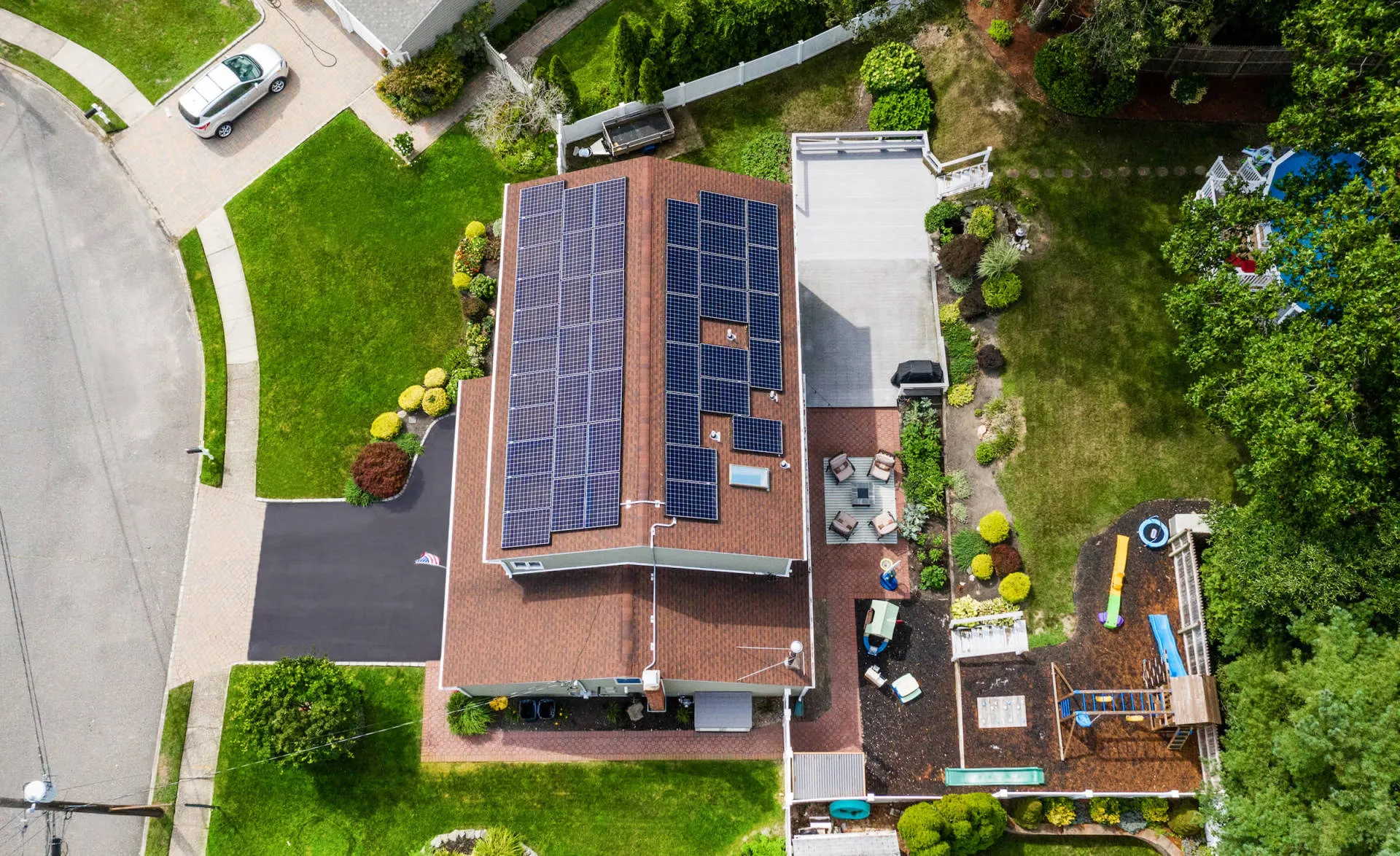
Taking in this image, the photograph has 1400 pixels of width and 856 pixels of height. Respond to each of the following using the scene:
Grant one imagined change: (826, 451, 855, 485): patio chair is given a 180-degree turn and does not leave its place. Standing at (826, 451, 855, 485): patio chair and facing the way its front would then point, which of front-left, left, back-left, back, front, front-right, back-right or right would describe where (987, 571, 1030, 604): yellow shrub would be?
back-right

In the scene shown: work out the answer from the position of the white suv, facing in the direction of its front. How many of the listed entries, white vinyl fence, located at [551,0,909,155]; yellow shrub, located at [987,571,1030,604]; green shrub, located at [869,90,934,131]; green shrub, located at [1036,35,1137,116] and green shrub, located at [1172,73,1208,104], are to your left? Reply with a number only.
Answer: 0

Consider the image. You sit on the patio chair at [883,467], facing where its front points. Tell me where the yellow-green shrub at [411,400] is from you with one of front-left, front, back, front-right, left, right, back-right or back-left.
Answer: front-right

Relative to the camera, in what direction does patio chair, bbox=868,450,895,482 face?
facing the viewer and to the left of the viewer

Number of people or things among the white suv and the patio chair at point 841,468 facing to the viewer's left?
0

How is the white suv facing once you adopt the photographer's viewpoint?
facing away from the viewer and to the right of the viewer

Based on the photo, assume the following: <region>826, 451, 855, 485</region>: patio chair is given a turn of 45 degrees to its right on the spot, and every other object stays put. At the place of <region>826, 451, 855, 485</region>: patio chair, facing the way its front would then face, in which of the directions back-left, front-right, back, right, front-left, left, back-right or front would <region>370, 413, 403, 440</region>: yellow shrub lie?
right

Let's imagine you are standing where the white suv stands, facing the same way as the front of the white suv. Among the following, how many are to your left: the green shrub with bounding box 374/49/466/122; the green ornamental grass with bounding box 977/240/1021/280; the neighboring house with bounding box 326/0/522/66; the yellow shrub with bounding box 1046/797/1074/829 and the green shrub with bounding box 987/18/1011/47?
0

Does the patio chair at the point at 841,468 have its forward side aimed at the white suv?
no

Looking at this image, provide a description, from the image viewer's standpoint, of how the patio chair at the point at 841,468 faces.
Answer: facing the viewer and to the right of the viewer

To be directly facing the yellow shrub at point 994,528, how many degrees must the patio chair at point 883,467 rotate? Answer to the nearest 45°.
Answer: approximately 135° to its left

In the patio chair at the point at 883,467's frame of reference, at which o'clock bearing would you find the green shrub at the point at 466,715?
The green shrub is roughly at 1 o'clock from the patio chair.

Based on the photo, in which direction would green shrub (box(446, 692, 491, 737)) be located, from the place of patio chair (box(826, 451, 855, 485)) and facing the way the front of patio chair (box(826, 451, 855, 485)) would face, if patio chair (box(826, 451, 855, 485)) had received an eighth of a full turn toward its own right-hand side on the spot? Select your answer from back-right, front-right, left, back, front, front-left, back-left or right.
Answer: right
